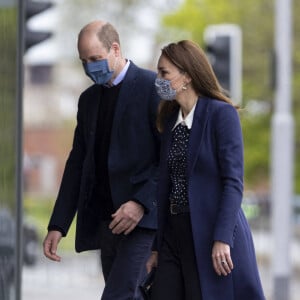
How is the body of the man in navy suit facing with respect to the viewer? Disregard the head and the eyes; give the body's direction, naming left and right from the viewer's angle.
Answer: facing the viewer and to the left of the viewer

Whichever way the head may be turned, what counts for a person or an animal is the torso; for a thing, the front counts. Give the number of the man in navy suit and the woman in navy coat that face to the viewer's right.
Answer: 0
